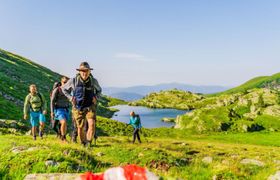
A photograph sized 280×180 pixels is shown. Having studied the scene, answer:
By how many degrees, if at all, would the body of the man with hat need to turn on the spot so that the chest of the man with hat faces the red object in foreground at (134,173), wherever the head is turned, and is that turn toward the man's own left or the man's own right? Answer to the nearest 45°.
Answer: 0° — they already face it

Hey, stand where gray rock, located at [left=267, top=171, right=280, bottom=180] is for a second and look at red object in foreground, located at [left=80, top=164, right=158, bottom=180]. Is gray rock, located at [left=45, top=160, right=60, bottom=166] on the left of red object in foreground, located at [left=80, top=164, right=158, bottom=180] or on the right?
right

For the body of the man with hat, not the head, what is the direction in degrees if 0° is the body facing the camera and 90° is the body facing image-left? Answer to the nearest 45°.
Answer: approximately 0°

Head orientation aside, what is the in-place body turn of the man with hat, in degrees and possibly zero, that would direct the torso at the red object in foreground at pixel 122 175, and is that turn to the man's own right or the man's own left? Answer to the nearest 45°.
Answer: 0° — they already face it

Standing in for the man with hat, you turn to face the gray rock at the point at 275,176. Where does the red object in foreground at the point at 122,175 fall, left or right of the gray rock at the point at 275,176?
right

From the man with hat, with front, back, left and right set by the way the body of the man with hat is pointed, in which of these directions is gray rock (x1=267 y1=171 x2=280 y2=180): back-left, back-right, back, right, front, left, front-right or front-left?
front-left

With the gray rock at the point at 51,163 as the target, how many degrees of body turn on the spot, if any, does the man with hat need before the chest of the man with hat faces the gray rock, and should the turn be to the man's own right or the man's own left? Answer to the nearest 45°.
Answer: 0° — they already face it
